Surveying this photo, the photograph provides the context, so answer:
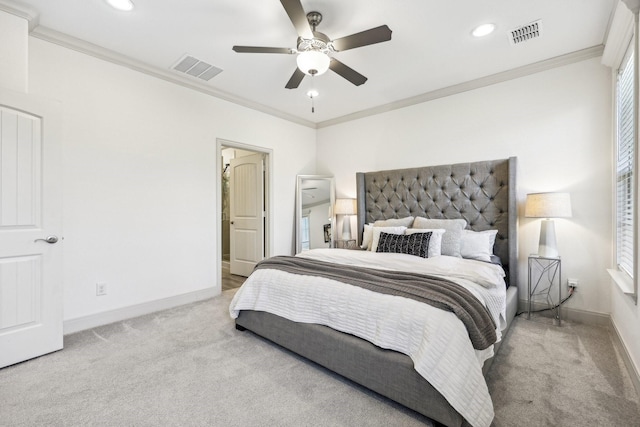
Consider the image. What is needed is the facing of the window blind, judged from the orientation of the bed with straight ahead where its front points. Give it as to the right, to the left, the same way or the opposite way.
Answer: to the right

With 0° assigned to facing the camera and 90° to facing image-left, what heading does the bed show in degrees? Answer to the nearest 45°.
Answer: approximately 45°

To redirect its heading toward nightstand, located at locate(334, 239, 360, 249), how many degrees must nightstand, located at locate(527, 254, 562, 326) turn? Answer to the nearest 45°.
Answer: approximately 45° to its right

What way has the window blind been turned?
to the viewer's left

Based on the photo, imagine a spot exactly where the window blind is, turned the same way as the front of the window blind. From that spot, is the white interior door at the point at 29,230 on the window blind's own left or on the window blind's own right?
on the window blind's own left

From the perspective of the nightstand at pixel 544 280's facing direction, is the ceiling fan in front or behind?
in front

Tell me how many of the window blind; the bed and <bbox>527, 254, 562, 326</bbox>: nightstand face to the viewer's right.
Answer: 0

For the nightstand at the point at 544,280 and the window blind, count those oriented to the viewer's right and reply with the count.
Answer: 0

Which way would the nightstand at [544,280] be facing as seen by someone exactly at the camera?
facing the viewer and to the left of the viewer

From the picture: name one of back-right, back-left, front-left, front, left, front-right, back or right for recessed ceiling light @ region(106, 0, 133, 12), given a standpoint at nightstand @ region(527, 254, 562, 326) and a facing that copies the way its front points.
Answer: front

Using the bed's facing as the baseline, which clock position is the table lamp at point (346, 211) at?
The table lamp is roughly at 4 o'clock from the bed.
